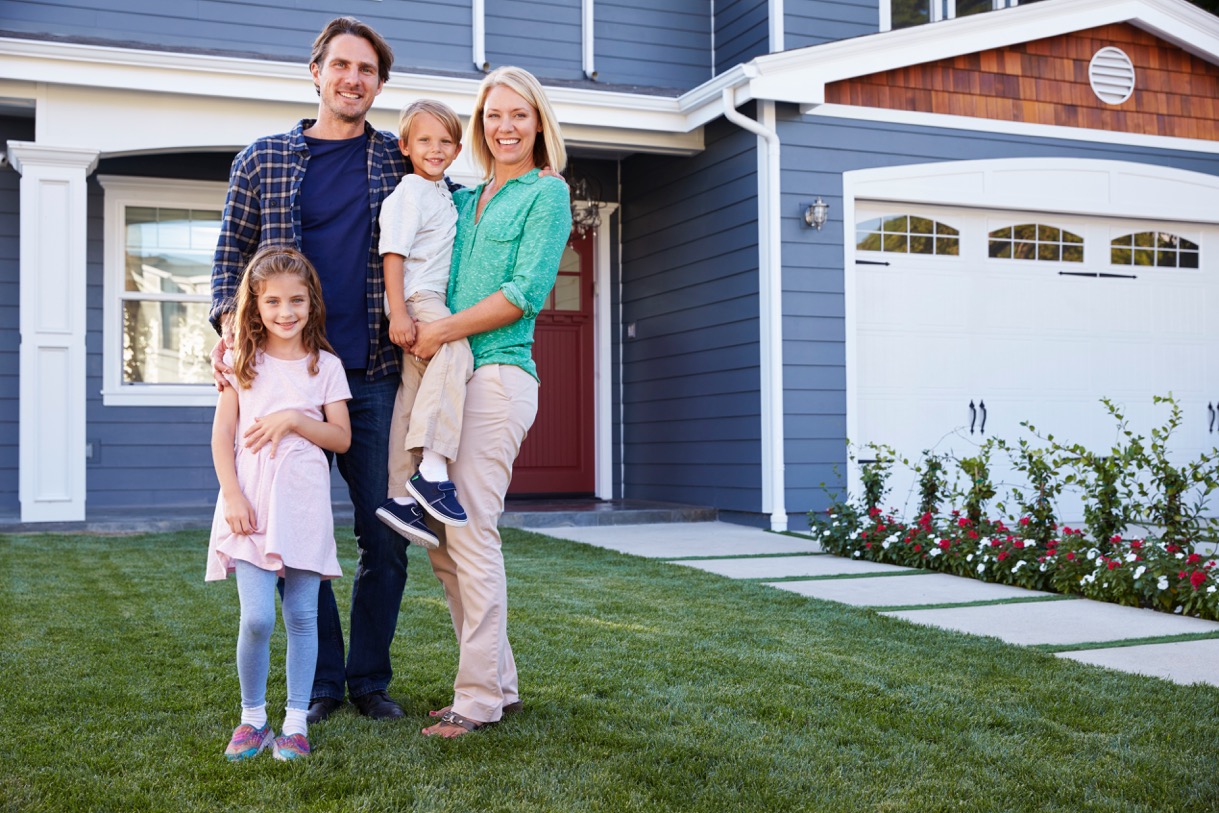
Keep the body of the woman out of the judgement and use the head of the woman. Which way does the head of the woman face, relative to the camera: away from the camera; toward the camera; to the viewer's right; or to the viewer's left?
toward the camera

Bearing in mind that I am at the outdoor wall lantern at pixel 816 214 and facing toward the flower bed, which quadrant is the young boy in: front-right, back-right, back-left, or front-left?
front-right

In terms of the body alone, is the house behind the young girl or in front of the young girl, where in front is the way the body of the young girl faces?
behind

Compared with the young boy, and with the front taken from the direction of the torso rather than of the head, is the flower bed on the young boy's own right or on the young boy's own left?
on the young boy's own left

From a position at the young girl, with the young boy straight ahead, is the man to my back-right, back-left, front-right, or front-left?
front-left

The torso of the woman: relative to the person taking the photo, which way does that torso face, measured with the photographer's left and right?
facing the viewer and to the left of the viewer

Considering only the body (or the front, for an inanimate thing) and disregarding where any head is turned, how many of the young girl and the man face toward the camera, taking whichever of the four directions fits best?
2

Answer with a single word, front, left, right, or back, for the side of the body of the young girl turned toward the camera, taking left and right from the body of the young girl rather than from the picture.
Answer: front

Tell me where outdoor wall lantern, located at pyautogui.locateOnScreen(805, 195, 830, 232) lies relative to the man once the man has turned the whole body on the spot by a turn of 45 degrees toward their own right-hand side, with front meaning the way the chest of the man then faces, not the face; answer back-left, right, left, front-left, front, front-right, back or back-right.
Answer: back

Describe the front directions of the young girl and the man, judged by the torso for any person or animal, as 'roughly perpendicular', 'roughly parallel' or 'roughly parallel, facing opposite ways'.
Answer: roughly parallel

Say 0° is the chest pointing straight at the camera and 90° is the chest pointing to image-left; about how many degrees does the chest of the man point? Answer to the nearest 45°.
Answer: approximately 0°

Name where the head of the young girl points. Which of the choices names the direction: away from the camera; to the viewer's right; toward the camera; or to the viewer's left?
toward the camera

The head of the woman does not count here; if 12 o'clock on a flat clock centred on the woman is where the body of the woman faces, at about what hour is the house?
The house is roughly at 5 o'clock from the woman.

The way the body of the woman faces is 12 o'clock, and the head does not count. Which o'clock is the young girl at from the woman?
The young girl is roughly at 1 o'clock from the woman.

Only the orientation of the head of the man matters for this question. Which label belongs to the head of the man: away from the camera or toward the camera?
toward the camera

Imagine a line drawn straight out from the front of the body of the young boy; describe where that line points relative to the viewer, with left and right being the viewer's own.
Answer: facing the viewer and to the right of the viewer

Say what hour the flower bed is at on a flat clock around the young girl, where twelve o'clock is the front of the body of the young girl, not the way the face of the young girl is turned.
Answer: The flower bed is roughly at 8 o'clock from the young girl.
